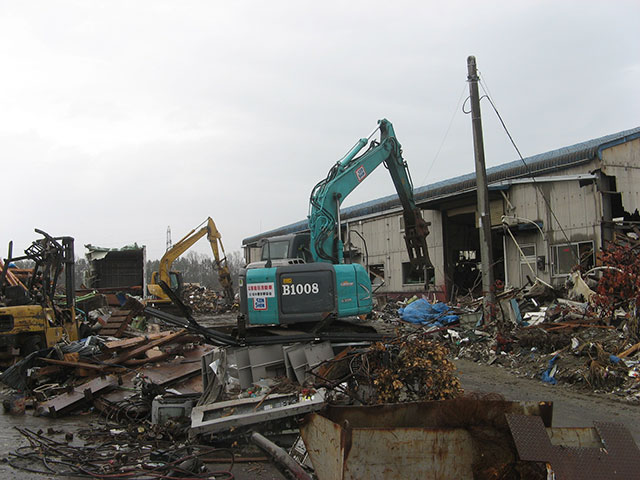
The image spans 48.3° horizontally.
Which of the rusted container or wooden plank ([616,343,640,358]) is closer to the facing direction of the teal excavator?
the wooden plank

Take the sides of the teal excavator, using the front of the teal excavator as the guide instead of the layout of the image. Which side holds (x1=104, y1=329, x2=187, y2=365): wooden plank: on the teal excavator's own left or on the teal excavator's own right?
on the teal excavator's own left

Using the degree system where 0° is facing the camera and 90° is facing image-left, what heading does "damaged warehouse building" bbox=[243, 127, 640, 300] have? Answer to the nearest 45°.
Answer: approximately 45°

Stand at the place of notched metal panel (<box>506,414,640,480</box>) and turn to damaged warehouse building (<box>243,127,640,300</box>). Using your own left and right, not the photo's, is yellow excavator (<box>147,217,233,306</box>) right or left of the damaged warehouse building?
left

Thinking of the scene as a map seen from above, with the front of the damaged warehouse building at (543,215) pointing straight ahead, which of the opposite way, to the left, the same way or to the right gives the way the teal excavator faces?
the opposite way

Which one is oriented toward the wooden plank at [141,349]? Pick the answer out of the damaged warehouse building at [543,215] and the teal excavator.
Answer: the damaged warehouse building

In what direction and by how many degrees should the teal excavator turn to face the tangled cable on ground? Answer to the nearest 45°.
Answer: approximately 180°

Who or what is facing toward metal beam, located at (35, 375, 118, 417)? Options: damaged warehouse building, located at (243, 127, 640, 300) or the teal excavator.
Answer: the damaged warehouse building

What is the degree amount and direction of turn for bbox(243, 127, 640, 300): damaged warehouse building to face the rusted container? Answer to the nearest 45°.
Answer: approximately 45° to its left

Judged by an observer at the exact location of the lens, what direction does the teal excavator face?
facing away from the viewer and to the right of the viewer

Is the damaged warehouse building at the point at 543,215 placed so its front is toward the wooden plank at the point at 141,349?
yes
